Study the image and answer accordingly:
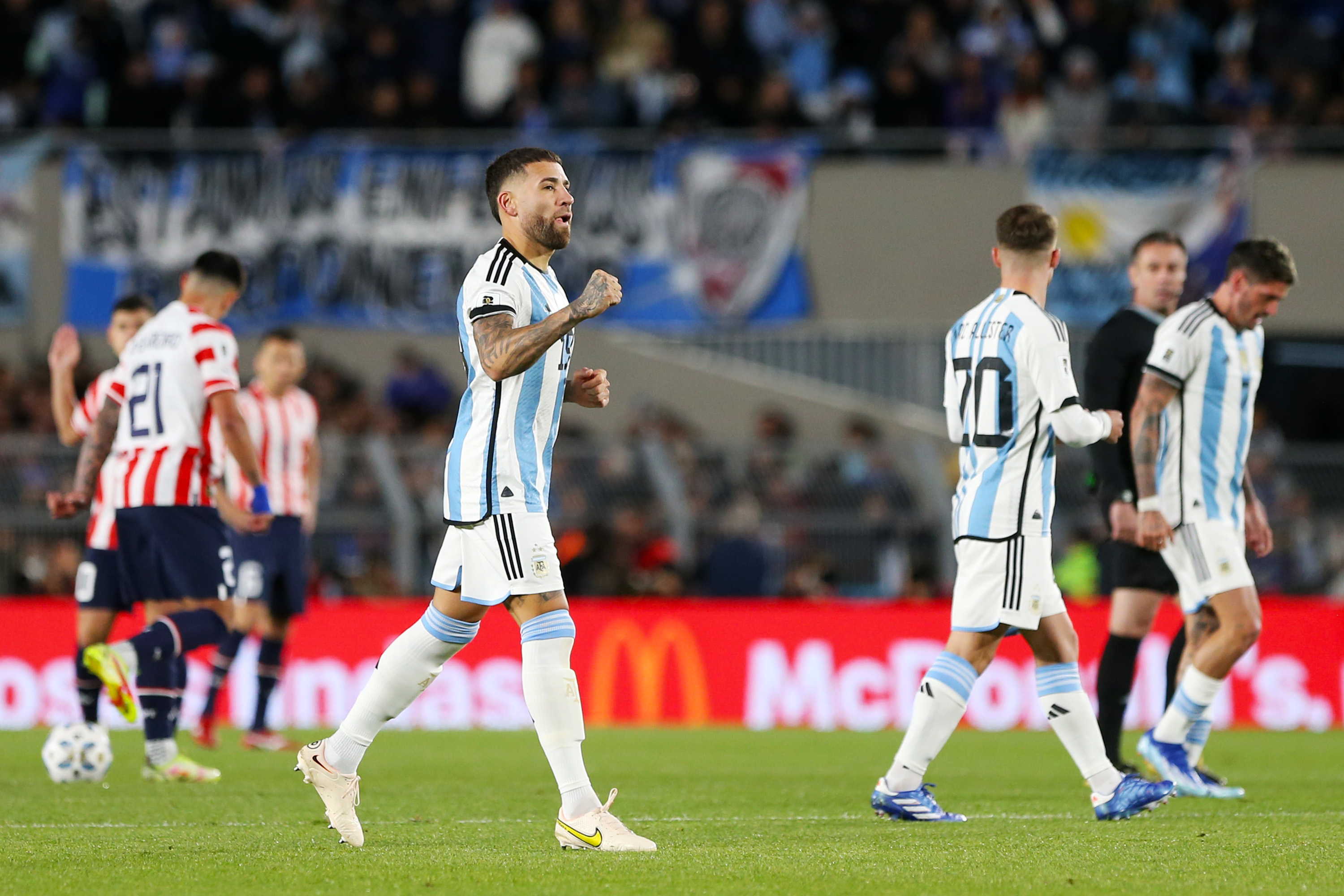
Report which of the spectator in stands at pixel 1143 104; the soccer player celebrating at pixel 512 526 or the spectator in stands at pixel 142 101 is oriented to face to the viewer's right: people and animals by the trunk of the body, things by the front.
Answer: the soccer player celebrating

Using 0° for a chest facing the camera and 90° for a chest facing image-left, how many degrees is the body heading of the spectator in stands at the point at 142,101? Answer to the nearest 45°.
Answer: approximately 0°

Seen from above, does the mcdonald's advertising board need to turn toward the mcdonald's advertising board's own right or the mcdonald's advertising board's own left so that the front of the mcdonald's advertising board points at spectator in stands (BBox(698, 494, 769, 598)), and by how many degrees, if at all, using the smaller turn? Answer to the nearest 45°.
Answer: approximately 180°

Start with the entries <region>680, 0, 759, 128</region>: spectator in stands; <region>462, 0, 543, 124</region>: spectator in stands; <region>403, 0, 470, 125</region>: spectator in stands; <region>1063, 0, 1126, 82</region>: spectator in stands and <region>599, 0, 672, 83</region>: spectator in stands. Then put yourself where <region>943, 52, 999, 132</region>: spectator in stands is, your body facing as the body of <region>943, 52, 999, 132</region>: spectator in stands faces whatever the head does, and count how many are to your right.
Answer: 4

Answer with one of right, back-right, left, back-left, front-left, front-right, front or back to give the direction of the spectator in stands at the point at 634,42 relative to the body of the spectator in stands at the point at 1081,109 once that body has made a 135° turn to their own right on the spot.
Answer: front-left

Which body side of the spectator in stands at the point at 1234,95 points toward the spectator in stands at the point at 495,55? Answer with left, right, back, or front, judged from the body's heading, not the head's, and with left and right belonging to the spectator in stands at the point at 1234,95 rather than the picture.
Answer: right

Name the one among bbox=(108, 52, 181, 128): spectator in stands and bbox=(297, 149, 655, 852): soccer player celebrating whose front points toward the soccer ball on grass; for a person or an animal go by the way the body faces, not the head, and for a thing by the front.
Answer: the spectator in stands

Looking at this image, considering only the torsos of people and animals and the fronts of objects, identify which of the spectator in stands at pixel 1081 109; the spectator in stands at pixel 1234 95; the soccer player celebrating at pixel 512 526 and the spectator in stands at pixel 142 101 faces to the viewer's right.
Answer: the soccer player celebrating

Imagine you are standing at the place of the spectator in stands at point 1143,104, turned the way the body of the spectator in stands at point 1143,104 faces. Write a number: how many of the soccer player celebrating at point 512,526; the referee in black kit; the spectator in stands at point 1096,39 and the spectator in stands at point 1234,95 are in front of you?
2

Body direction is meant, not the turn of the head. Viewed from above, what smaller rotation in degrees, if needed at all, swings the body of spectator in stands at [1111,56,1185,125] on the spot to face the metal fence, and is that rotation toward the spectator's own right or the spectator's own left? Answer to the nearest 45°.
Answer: approximately 45° to the spectator's own right

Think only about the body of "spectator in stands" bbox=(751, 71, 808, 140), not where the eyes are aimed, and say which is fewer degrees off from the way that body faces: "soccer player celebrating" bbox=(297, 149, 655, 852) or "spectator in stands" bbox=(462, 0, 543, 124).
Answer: the soccer player celebrating

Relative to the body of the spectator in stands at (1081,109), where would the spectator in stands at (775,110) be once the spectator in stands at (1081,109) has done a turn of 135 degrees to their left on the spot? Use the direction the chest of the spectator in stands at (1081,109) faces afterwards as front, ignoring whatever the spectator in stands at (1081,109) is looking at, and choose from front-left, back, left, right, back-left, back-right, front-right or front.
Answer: back-left

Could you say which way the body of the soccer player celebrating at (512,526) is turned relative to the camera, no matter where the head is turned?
to the viewer's right
